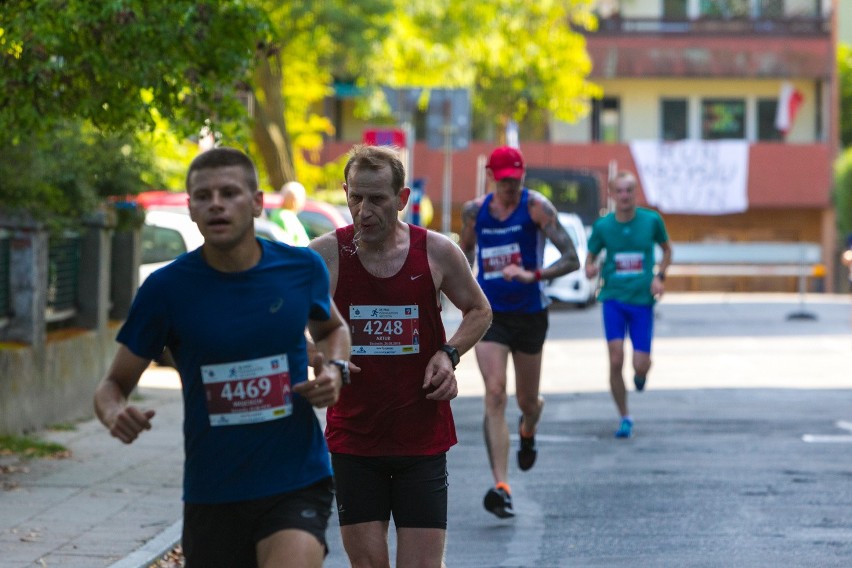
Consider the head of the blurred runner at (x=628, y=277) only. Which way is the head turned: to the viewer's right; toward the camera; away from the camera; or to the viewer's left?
toward the camera

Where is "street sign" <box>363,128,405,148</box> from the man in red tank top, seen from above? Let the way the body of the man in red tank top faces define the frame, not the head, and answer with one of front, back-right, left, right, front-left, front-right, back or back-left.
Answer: back

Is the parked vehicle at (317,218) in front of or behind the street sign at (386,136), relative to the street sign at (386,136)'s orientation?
in front

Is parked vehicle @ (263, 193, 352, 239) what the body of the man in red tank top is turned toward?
no

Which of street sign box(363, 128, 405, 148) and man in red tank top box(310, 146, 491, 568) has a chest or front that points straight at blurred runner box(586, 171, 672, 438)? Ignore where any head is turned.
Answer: the street sign

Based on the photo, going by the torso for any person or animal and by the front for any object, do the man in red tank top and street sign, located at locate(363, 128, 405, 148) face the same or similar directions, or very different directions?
same or similar directions

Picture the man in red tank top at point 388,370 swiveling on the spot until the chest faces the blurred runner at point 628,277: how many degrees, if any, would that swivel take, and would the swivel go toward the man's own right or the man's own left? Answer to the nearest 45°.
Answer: approximately 180°

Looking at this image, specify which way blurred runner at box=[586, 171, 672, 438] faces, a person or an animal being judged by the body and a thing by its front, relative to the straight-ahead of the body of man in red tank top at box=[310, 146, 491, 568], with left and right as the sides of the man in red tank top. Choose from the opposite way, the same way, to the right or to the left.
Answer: the same way

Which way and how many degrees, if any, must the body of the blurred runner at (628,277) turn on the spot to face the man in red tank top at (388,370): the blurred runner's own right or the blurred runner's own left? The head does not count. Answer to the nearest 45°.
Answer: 0° — they already face them

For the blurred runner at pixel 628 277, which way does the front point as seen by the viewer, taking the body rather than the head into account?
toward the camera

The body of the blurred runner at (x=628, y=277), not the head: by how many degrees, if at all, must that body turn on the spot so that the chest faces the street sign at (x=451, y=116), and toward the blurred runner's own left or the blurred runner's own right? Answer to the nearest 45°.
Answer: approximately 180°

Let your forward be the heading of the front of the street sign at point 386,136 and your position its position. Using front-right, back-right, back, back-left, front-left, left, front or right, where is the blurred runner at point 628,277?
front

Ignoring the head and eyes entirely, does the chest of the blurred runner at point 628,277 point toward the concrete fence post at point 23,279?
no

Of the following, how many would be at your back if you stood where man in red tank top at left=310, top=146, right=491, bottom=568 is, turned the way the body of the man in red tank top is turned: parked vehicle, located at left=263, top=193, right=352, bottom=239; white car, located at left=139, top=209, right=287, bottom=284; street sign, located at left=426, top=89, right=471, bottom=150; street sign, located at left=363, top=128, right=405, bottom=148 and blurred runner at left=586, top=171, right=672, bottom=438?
5

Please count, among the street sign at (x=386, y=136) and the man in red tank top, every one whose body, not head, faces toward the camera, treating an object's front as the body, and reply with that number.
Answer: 2

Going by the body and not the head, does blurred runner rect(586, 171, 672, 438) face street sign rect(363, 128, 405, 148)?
no
